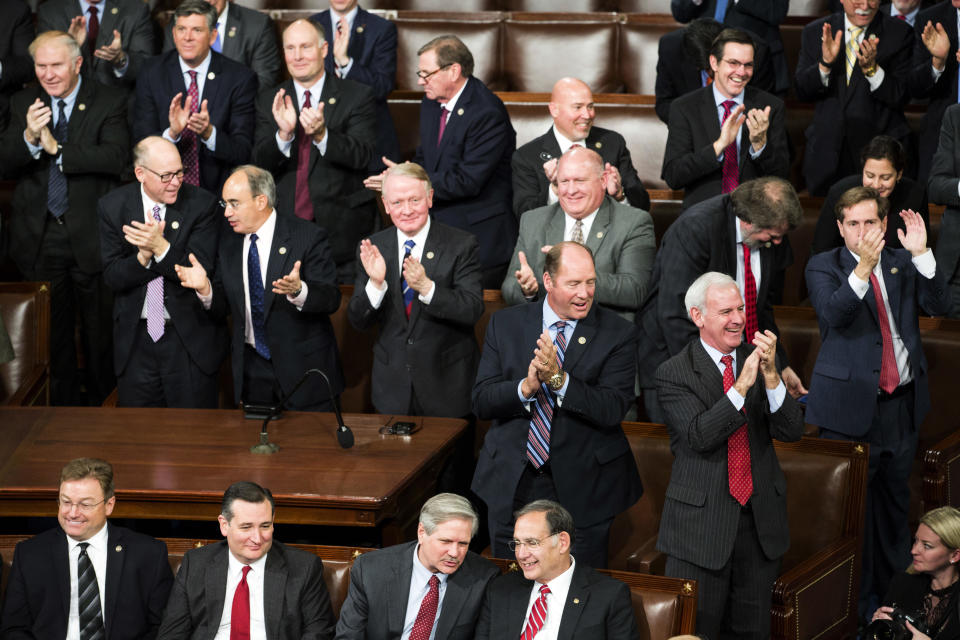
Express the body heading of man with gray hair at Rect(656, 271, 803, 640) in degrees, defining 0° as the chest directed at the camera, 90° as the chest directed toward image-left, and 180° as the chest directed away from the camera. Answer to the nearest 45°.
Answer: approximately 315°

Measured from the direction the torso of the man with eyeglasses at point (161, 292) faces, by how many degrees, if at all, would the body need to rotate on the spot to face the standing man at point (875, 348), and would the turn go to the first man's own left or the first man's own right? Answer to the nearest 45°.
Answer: approximately 45° to the first man's own left

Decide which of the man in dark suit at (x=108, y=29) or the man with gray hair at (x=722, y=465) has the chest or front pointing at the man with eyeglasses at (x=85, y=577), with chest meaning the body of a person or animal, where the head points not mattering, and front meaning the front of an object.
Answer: the man in dark suit

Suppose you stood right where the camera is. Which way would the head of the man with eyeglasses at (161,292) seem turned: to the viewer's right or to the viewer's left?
to the viewer's right

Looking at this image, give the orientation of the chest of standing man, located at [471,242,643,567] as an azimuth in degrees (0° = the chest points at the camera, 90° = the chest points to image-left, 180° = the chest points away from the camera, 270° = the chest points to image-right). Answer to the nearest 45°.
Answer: approximately 0°

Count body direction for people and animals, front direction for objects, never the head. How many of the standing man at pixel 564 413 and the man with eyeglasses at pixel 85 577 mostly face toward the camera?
2

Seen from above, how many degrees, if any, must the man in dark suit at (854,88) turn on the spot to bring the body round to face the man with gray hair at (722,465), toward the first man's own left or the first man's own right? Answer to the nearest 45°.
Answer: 0° — they already face them

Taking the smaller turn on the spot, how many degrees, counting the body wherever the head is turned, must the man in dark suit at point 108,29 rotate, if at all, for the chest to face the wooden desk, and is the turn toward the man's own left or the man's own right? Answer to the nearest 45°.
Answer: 0° — they already face it

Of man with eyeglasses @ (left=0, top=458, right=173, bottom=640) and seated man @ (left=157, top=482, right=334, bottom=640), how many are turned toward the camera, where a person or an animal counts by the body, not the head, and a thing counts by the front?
2

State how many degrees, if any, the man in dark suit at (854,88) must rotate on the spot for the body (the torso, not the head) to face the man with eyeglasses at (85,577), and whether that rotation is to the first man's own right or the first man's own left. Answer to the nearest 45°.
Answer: approximately 45° to the first man's own right
